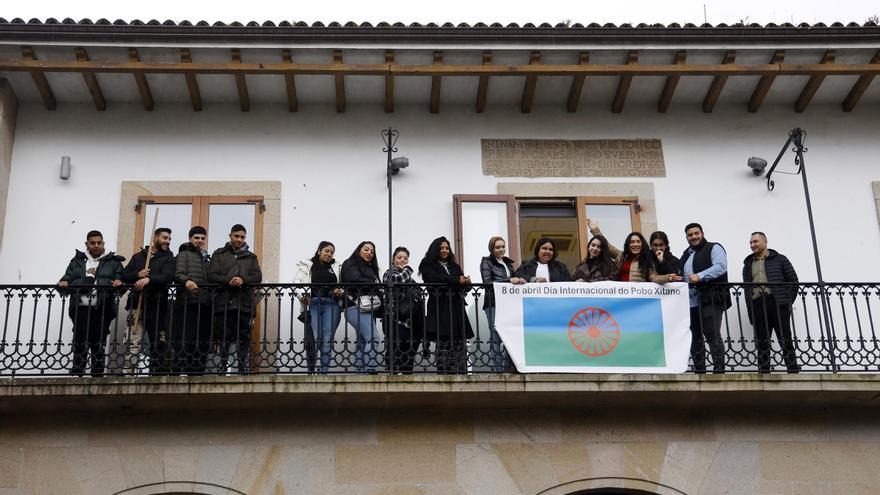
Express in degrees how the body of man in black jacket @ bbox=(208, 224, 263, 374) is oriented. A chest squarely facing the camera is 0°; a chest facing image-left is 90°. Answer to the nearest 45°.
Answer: approximately 0°

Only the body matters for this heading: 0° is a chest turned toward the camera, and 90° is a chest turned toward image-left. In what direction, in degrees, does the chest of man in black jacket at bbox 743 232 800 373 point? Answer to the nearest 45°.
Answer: approximately 45°

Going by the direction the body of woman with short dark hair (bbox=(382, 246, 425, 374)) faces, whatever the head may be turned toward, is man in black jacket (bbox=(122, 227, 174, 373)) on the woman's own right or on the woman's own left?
on the woman's own right

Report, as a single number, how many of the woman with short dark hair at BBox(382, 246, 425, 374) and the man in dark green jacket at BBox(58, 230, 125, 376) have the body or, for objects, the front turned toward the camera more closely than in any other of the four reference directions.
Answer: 2

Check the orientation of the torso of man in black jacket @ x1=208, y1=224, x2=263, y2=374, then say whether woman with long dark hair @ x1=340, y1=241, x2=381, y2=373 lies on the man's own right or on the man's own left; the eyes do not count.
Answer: on the man's own left
